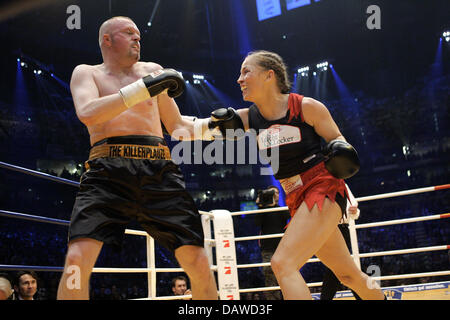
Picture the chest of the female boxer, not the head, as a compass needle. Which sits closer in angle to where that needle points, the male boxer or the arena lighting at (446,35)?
the male boxer

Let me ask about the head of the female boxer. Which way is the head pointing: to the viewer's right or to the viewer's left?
to the viewer's left

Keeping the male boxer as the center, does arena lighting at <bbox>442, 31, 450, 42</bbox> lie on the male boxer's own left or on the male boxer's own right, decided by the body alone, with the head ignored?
on the male boxer's own left

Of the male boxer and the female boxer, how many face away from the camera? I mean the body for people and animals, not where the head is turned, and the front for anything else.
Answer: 0

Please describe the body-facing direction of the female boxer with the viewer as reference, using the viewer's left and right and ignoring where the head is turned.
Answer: facing the viewer and to the left of the viewer

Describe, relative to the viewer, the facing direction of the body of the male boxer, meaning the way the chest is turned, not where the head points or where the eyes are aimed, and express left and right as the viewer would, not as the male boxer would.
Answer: facing the viewer and to the right of the viewer

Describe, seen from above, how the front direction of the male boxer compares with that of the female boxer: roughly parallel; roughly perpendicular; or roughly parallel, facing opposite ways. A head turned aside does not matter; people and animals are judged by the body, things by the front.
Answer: roughly perpendicular

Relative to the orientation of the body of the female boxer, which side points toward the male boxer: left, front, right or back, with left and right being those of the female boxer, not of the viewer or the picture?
front
